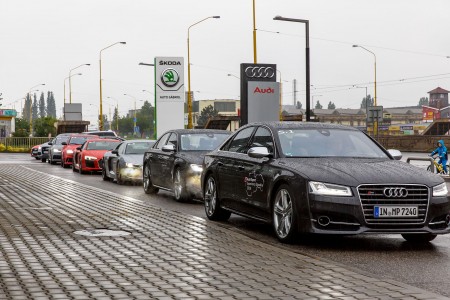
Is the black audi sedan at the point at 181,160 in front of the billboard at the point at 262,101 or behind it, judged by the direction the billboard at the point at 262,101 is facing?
in front

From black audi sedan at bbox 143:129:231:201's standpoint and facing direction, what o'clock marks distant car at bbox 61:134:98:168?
The distant car is roughly at 7 o'clock from the black audi sedan.

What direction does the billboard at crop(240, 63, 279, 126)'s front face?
toward the camera

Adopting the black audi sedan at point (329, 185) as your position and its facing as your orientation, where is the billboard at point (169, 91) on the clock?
The billboard is roughly at 7 o'clock from the black audi sedan.

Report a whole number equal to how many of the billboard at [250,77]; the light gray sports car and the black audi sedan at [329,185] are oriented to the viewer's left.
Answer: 0

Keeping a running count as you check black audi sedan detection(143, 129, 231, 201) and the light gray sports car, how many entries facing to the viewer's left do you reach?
0

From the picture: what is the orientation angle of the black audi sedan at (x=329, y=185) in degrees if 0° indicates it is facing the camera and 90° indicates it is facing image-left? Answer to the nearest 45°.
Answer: approximately 315°

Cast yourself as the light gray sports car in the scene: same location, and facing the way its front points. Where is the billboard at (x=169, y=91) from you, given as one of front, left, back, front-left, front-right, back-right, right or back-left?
back-left

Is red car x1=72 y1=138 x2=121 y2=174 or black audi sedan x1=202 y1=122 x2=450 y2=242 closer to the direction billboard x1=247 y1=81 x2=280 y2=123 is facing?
the black audi sedan

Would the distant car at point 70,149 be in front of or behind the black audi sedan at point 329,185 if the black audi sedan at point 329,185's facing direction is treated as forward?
behind

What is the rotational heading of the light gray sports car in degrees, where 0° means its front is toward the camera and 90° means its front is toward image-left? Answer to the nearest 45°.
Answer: approximately 315°

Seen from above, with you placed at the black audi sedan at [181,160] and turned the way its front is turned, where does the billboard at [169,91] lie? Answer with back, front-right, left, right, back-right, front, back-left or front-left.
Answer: back-left

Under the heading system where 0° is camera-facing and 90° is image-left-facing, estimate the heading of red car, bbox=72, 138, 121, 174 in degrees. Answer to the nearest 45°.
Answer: approximately 315°

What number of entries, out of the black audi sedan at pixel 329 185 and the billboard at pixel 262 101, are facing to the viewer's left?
0

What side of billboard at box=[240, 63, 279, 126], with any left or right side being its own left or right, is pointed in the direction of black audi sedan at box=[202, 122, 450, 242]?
front

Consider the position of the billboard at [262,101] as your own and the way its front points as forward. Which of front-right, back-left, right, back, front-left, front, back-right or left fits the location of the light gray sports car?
front-right
